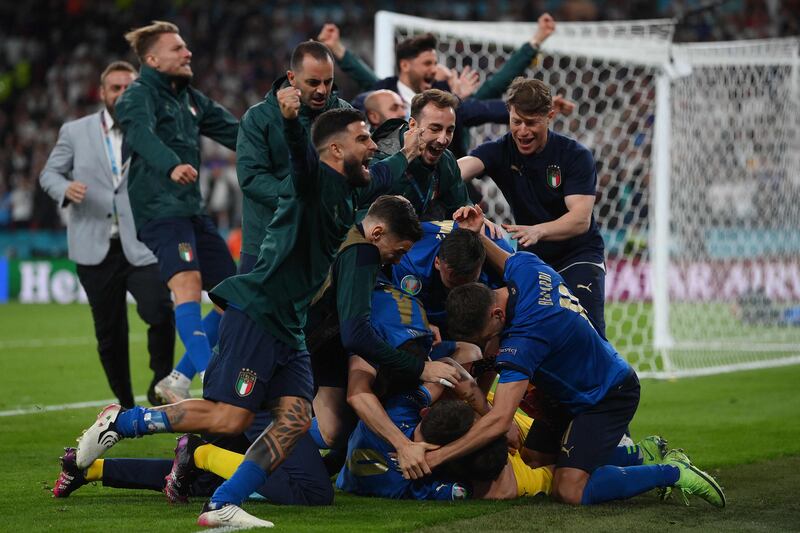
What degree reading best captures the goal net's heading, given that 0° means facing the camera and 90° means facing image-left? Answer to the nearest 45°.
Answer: approximately 45°
